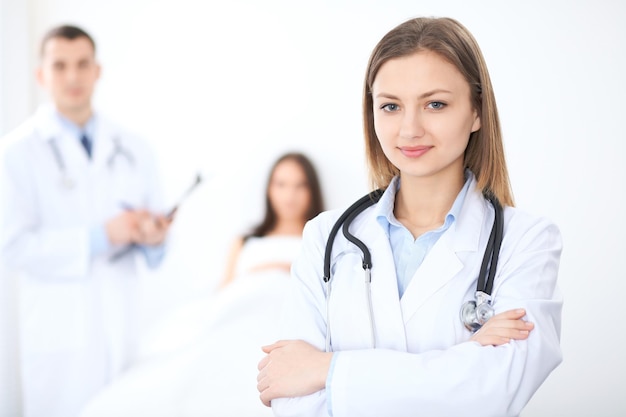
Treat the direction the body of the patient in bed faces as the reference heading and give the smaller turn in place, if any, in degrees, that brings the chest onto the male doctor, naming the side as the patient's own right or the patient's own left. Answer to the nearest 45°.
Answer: approximately 90° to the patient's own right

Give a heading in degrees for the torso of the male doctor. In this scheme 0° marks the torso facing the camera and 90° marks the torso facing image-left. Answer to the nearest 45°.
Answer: approximately 315°

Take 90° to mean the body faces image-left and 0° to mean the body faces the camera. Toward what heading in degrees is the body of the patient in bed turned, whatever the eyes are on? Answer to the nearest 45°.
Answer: approximately 45°

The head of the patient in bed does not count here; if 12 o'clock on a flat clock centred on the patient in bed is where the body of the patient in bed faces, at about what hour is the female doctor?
The female doctor is roughly at 10 o'clock from the patient in bed.
